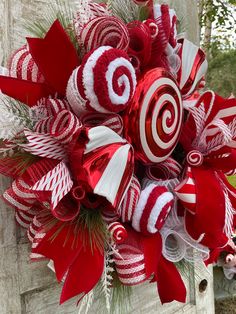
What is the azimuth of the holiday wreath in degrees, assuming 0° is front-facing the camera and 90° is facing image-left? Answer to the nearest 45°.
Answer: approximately 315°
